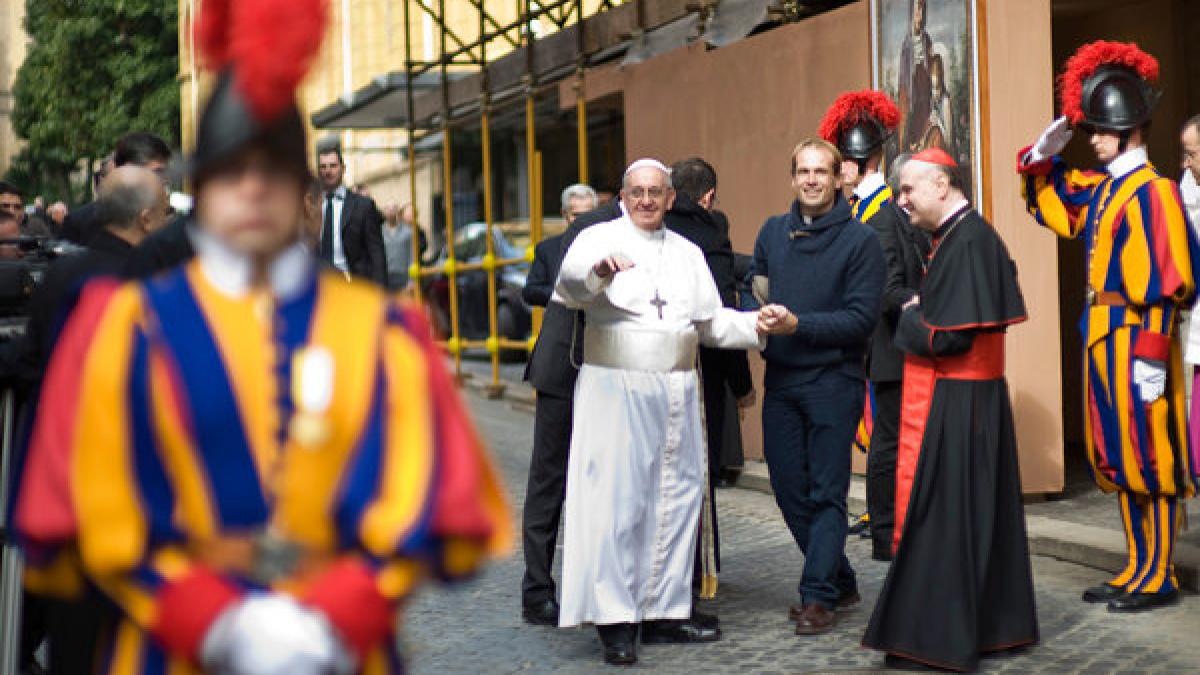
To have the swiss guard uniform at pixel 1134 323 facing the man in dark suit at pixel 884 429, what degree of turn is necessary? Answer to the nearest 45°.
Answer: approximately 90° to its right

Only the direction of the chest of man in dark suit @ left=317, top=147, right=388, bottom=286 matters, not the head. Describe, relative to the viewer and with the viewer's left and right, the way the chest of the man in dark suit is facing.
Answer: facing the viewer and to the left of the viewer

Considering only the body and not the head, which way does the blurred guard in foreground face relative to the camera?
toward the camera

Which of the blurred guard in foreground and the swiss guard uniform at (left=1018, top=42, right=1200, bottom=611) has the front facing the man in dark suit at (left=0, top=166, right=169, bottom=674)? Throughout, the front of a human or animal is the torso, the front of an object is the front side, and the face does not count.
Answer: the swiss guard uniform

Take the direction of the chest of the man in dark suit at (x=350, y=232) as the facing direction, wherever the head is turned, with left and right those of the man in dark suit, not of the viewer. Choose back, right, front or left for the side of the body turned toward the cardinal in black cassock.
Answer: left

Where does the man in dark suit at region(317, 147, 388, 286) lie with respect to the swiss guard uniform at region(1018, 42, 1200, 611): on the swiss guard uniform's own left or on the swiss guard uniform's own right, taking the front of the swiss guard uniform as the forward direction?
on the swiss guard uniform's own right

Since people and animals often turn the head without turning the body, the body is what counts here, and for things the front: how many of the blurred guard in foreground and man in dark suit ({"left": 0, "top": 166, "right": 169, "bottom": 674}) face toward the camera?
1

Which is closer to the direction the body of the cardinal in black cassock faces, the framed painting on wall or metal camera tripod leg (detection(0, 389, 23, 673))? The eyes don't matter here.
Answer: the metal camera tripod leg
